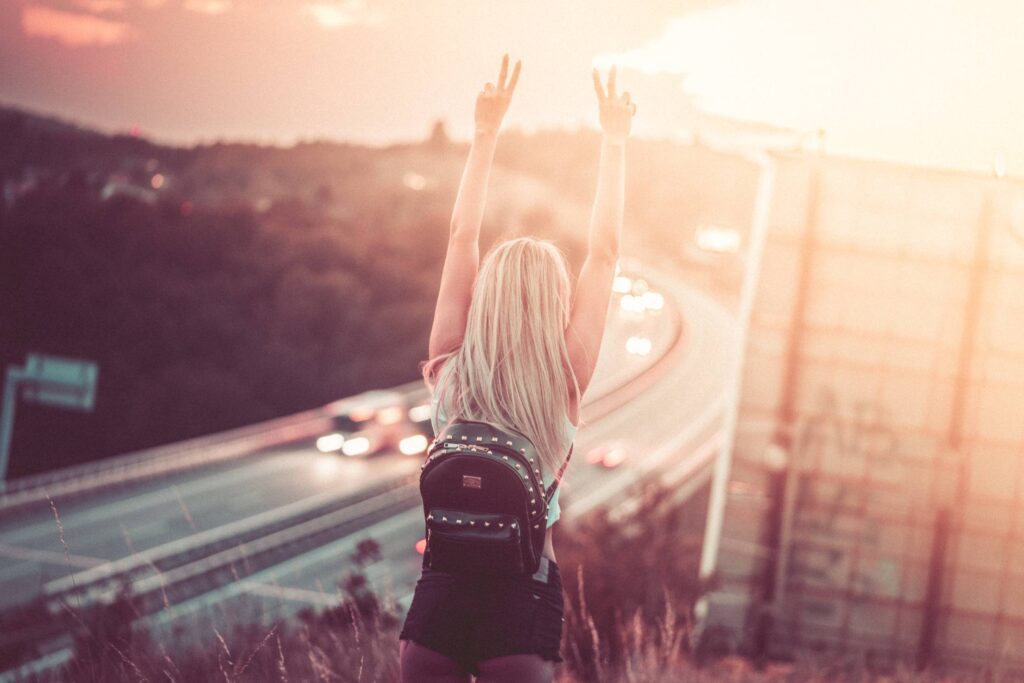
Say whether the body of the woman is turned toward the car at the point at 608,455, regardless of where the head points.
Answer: yes

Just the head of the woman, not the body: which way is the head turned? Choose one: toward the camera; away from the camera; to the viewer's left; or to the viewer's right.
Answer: away from the camera

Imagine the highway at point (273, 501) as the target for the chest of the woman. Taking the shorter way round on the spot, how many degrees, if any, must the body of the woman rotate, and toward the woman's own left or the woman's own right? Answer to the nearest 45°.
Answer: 0° — they already face it

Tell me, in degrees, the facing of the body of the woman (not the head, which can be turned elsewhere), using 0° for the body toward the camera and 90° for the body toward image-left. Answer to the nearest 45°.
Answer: approximately 180°
